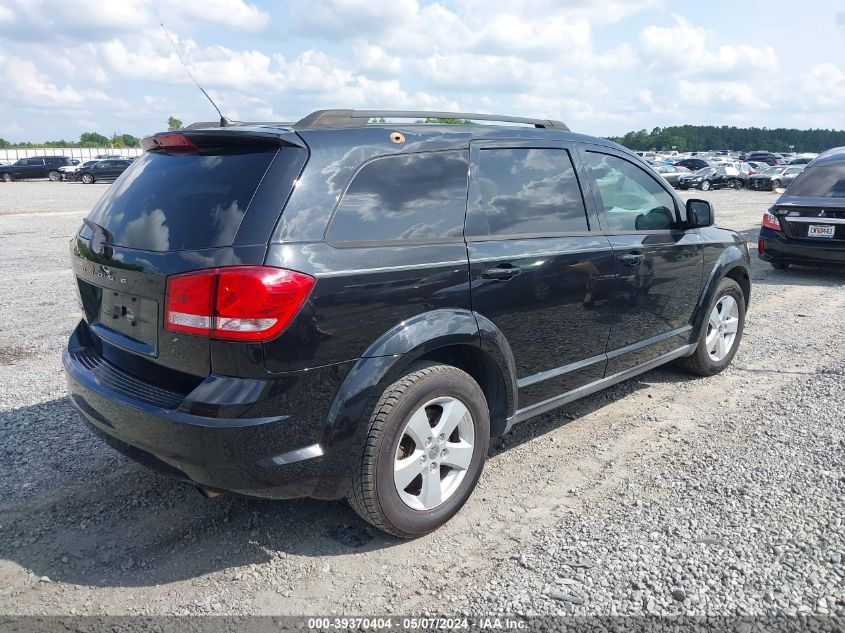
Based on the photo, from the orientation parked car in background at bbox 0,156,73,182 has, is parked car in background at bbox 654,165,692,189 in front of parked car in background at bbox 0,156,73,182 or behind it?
behind

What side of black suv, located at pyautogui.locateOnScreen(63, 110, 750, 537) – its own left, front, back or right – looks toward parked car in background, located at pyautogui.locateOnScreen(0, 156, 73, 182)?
left

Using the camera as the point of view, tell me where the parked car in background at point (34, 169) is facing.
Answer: facing to the left of the viewer

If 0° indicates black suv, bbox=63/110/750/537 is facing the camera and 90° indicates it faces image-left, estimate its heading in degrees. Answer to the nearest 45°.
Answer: approximately 225°

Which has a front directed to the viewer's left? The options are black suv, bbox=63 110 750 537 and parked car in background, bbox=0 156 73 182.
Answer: the parked car in background

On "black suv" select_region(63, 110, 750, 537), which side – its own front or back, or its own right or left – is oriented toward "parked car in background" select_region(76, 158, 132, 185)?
left

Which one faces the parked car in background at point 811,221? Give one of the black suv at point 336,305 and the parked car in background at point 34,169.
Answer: the black suv

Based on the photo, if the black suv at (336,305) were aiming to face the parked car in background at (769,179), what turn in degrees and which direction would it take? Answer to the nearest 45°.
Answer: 0° — it already faces it

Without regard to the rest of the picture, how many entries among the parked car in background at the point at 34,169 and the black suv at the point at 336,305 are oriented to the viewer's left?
1

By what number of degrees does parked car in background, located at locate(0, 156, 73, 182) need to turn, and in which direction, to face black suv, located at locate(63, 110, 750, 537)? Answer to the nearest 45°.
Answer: approximately 90° to its left

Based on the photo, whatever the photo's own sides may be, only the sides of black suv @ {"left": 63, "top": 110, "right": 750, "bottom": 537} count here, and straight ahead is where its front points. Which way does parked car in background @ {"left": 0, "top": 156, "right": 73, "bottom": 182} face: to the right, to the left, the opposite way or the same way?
the opposite way
